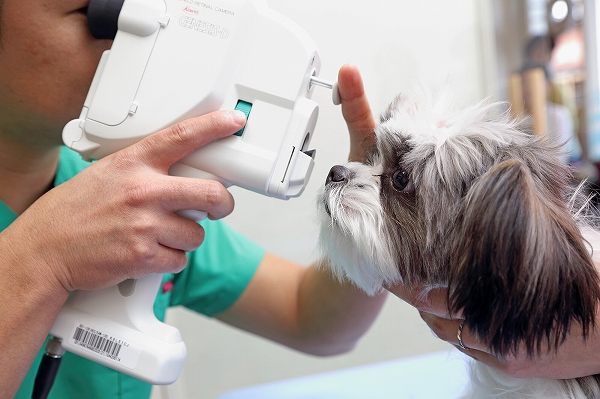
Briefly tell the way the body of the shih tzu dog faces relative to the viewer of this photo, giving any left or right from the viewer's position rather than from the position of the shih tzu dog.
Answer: facing to the left of the viewer
